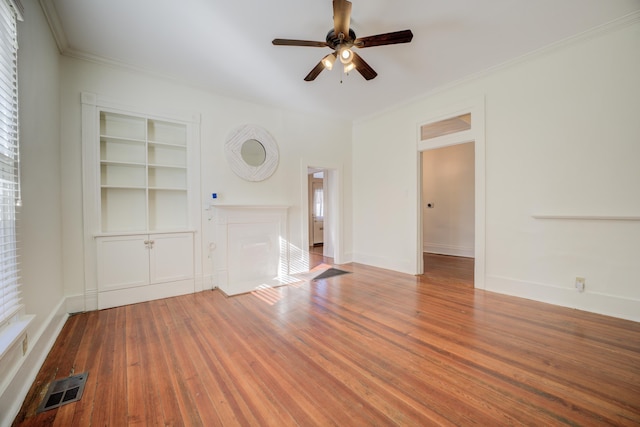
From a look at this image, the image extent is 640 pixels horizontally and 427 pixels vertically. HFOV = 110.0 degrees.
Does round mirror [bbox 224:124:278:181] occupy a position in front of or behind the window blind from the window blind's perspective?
in front

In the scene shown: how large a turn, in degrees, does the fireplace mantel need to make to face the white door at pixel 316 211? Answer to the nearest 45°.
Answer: approximately 90° to its left

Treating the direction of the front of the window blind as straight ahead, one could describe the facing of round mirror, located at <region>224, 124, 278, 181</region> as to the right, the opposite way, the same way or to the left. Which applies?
to the right

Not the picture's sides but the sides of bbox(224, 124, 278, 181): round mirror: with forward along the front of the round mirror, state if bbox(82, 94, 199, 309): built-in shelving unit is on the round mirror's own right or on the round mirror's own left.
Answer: on the round mirror's own right

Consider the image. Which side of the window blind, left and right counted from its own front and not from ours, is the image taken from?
right

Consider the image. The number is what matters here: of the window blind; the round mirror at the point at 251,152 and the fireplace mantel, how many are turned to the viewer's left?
0

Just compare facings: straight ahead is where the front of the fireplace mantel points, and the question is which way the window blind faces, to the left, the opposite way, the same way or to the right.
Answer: to the left

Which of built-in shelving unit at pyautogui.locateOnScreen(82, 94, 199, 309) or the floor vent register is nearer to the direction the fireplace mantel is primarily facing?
the floor vent register

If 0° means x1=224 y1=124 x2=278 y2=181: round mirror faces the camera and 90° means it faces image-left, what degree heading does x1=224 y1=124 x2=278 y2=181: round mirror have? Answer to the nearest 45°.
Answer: approximately 315°

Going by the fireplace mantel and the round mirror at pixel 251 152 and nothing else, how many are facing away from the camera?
0
